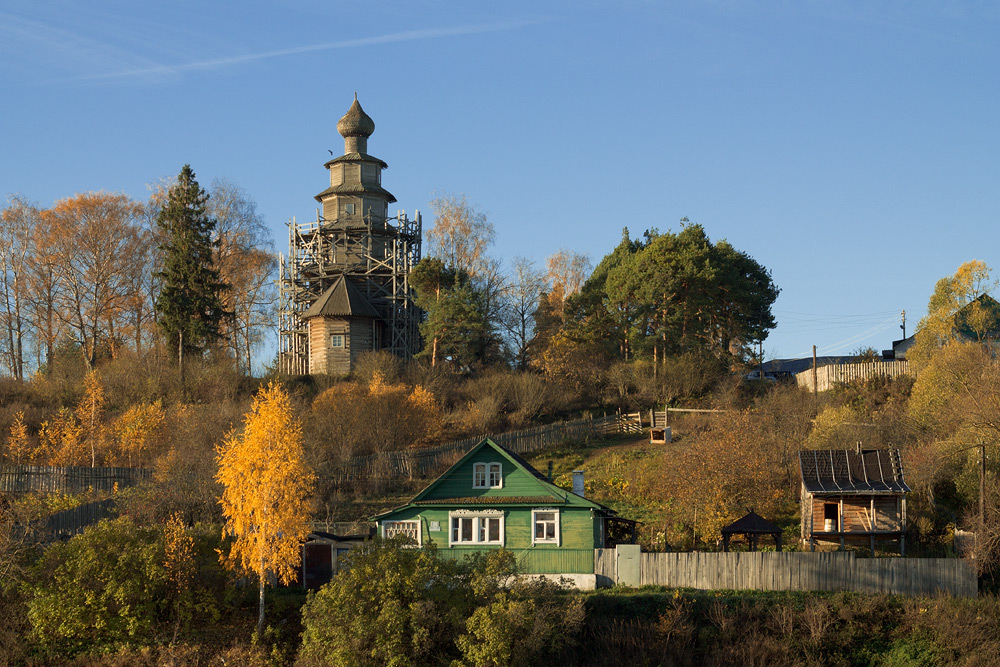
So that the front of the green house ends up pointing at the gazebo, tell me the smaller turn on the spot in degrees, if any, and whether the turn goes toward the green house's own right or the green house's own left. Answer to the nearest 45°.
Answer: approximately 90° to the green house's own left

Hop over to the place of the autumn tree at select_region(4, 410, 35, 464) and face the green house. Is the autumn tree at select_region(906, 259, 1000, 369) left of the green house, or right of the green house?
left

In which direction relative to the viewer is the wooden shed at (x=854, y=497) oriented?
toward the camera

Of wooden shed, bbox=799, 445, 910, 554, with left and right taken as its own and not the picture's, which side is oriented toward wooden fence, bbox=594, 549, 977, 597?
front

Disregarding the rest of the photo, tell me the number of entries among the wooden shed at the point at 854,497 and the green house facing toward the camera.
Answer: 2

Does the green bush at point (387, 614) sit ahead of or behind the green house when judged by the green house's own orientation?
ahead

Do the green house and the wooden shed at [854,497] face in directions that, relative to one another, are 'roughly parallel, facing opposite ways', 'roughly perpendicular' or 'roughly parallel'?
roughly parallel

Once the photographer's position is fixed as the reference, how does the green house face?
facing the viewer

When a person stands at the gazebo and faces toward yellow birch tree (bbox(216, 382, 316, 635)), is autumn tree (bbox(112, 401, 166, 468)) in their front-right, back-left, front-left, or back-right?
front-right

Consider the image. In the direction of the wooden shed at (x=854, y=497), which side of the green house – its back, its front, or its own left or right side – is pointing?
left

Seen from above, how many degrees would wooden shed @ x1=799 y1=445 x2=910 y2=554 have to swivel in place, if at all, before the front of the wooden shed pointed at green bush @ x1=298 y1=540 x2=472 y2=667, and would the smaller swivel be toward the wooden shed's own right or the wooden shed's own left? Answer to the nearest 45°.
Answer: approximately 45° to the wooden shed's own right

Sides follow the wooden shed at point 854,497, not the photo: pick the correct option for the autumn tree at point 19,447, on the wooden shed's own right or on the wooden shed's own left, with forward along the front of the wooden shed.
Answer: on the wooden shed's own right

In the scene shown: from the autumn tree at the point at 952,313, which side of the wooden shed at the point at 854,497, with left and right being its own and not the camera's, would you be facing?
back
